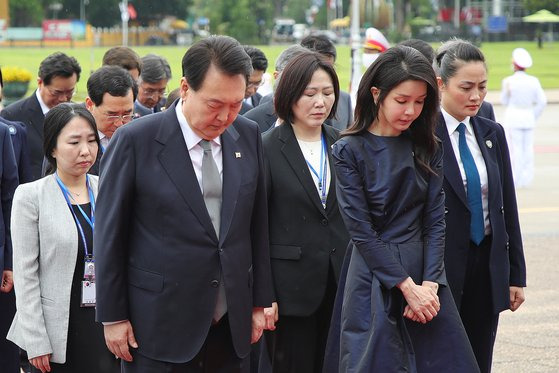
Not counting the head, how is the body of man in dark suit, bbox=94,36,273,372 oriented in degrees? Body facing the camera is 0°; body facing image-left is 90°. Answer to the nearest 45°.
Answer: approximately 315°

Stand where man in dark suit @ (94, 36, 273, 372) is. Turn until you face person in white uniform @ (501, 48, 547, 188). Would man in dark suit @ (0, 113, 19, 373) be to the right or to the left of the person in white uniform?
left

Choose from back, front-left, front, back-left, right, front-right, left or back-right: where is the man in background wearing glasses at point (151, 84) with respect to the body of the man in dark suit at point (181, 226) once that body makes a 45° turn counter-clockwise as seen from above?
left
